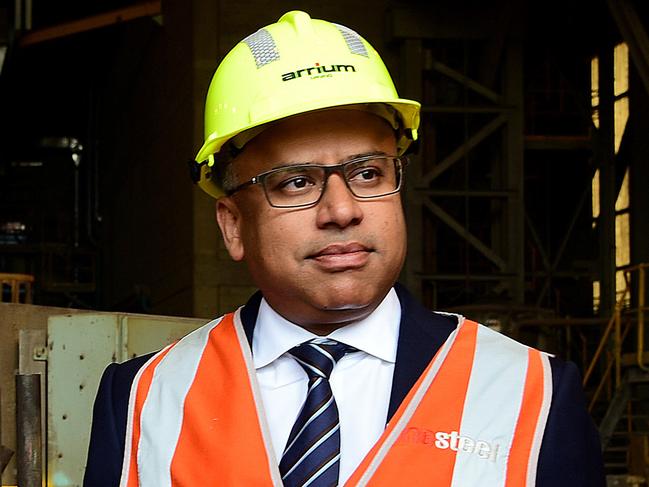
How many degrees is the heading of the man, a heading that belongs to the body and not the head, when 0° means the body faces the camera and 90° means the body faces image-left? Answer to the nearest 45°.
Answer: approximately 0°

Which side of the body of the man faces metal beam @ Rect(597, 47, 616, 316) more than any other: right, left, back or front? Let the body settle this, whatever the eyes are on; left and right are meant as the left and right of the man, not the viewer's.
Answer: back

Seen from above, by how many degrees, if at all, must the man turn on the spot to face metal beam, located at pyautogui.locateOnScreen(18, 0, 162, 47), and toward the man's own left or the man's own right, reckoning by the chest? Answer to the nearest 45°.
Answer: approximately 180°

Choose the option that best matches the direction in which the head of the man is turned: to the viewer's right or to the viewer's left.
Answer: to the viewer's right

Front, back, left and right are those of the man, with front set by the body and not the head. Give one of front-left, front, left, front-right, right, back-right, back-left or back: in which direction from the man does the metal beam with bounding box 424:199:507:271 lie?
back

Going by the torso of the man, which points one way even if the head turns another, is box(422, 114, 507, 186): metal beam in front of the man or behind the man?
behind

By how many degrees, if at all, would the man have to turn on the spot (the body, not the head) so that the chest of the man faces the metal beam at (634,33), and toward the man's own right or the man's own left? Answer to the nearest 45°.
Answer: approximately 180°
